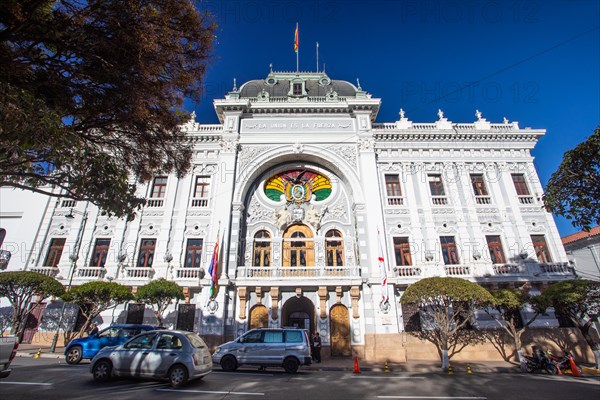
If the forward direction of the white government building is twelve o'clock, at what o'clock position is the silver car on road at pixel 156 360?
The silver car on road is roughly at 1 o'clock from the white government building.

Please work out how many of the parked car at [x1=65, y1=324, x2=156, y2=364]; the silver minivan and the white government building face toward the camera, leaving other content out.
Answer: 1

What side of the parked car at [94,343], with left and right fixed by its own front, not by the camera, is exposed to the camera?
left

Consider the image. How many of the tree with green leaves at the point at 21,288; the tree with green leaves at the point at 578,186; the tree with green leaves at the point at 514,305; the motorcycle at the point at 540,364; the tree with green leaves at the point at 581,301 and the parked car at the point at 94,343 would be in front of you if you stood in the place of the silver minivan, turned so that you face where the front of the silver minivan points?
2

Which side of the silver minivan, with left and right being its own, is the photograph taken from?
left

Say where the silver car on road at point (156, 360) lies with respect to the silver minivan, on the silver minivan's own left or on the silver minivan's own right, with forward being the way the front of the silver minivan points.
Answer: on the silver minivan's own left

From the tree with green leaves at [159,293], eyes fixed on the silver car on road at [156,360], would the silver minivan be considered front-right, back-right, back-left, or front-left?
front-left

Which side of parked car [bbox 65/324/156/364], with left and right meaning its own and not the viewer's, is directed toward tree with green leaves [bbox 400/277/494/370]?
back

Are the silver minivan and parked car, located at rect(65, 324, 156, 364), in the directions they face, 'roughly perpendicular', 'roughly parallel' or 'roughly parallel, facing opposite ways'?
roughly parallel

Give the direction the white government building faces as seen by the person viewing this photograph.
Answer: facing the viewer

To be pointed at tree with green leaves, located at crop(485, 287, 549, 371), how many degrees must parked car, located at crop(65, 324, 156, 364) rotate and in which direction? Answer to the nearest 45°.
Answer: approximately 135° to its left

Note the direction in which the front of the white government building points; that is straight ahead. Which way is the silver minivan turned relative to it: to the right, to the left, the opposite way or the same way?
to the right
